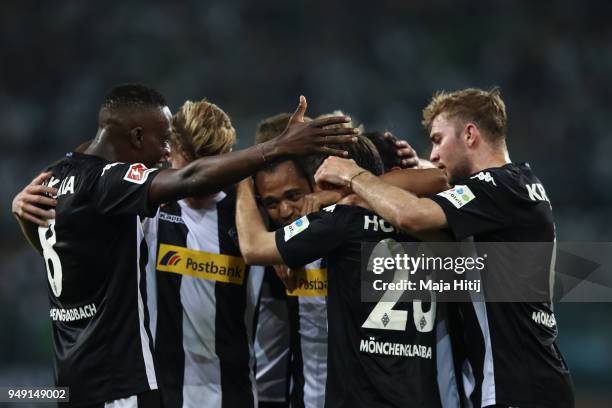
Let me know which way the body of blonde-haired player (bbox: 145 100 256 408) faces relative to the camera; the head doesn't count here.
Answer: toward the camera
